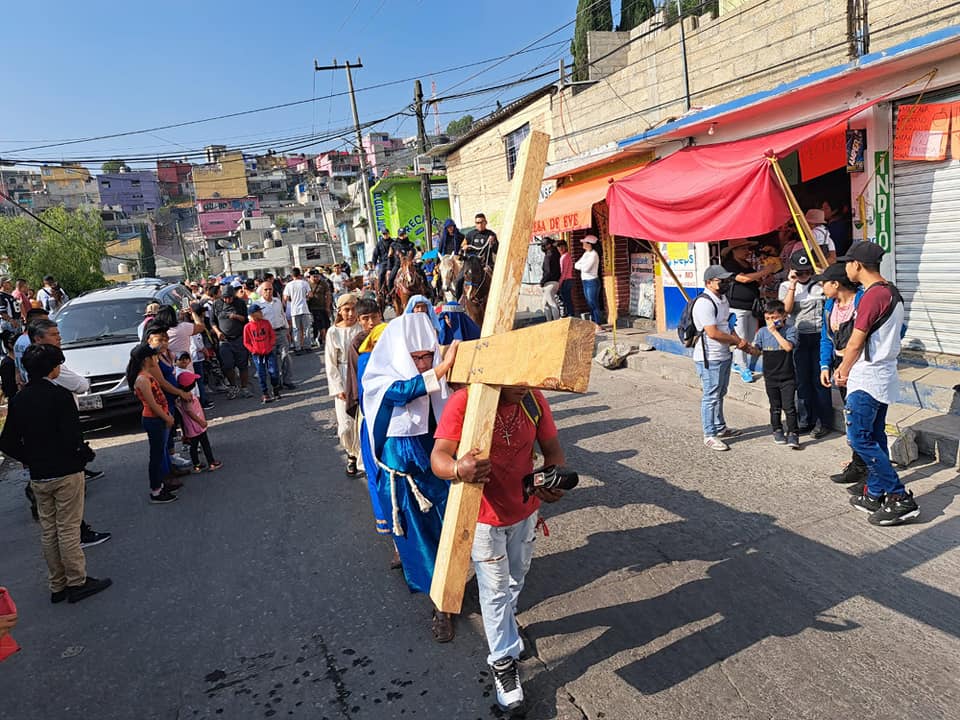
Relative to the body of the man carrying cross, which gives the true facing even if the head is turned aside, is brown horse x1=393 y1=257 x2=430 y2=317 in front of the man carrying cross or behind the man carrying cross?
behind

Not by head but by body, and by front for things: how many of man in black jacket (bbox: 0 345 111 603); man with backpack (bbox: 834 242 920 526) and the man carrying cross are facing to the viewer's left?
1

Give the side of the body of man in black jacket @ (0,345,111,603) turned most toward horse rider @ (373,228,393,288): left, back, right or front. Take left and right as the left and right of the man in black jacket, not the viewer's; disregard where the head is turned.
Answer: front

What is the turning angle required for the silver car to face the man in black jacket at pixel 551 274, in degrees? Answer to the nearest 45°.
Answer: approximately 135° to its left

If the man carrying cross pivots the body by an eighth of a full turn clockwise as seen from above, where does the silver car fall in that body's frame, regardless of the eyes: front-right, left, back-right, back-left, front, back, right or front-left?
right

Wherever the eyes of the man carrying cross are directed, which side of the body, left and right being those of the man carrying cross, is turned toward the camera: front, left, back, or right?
front

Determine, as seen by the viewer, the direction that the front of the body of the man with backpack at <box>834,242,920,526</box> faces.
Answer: to the viewer's left

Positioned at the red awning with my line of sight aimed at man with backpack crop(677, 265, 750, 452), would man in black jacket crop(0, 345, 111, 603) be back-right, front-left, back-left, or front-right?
front-right

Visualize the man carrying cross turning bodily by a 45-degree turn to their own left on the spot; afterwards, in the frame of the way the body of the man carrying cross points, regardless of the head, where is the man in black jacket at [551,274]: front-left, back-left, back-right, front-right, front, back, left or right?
back-left

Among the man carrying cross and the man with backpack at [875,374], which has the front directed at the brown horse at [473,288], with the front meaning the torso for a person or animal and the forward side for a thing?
the man with backpack

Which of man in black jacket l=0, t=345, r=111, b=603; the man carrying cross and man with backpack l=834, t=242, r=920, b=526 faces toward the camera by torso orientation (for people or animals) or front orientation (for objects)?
the man carrying cross

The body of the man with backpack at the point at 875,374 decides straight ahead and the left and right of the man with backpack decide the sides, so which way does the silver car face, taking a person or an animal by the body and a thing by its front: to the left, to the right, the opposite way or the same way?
to the left

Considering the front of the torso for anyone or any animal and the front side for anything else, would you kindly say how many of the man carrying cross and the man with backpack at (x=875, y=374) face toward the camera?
1

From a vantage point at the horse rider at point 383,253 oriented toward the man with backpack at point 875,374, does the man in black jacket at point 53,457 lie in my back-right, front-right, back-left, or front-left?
front-right

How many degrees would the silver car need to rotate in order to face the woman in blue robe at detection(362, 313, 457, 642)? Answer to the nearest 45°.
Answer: approximately 45° to its left

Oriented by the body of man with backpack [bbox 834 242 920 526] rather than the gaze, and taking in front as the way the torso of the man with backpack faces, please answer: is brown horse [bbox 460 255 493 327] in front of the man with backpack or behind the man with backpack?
in front
